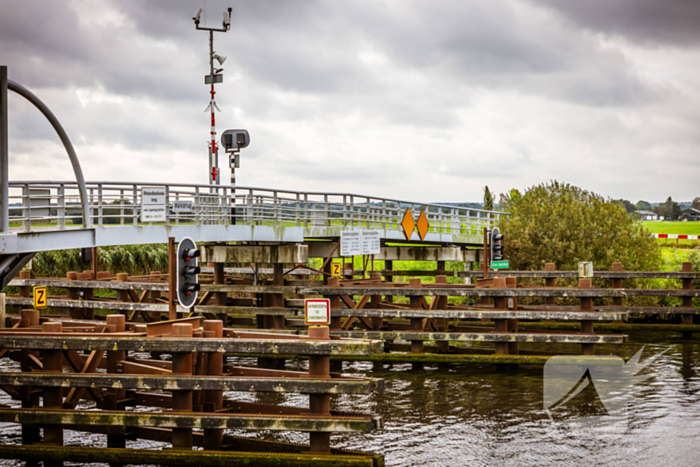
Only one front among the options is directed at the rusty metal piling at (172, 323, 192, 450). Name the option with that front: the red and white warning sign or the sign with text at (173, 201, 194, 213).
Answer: the sign with text

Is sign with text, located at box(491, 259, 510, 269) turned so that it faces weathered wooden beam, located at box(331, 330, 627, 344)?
yes

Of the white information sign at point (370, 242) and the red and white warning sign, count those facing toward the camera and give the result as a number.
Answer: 2

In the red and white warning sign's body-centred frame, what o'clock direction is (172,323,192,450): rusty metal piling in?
The rusty metal piling is roughly at 3 o'clock from the red and white warning sign.

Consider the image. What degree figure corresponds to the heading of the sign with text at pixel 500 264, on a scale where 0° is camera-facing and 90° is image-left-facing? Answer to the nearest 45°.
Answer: approximately 0°
